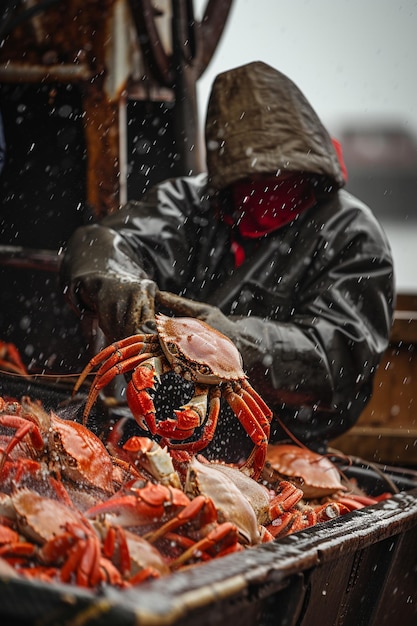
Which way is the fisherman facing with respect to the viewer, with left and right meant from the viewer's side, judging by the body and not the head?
facing the viewer and to the left of the viewer
